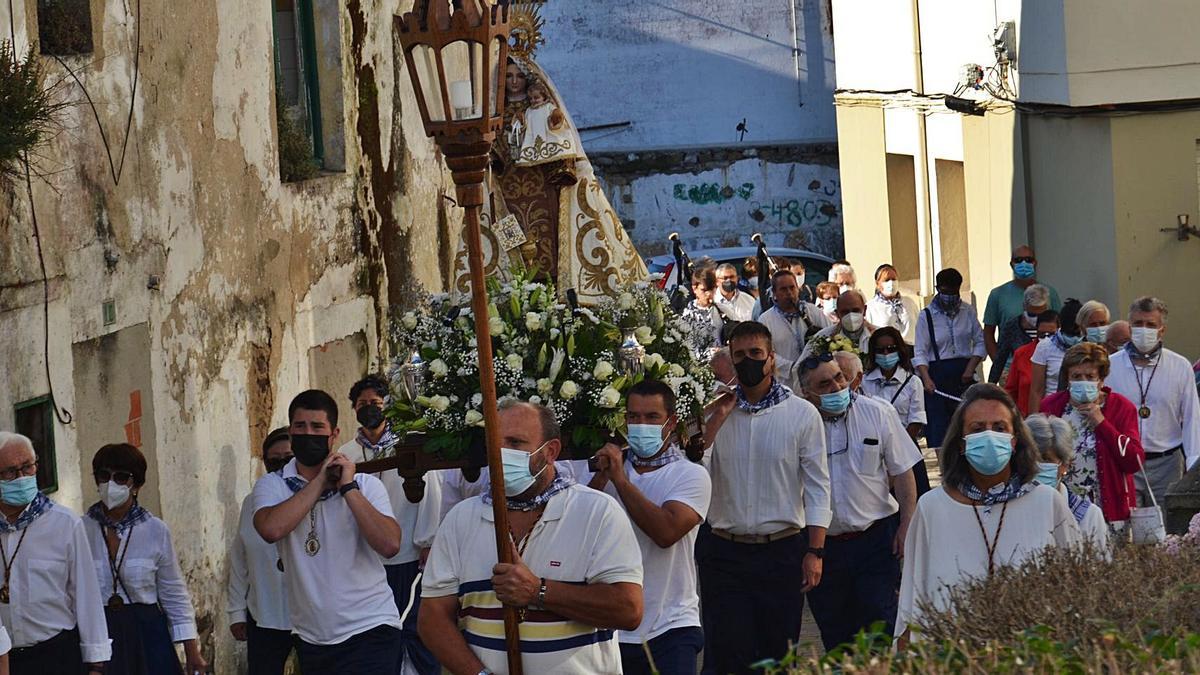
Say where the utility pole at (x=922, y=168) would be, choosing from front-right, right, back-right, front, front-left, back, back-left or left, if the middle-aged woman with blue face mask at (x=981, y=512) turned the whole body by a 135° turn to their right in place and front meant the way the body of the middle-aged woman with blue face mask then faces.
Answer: front-right

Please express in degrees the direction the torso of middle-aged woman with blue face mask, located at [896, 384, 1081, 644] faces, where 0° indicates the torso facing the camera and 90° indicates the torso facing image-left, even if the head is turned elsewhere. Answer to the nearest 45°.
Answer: approximately 0°

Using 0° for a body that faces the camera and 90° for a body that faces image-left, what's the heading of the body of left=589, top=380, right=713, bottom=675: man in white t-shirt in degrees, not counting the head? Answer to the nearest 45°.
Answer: approximately 45°
